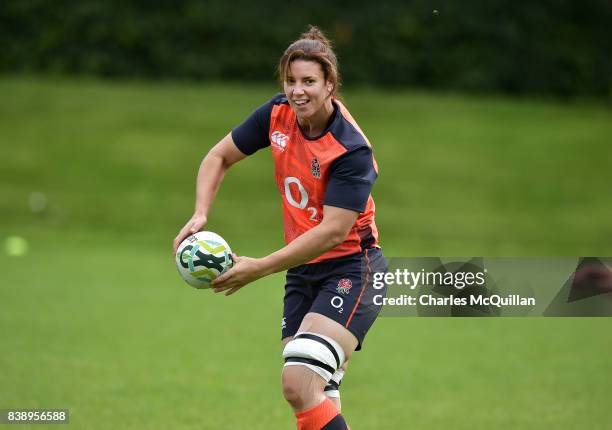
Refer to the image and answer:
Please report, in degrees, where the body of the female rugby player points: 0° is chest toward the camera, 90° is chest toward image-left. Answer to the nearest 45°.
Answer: approximately 45°
